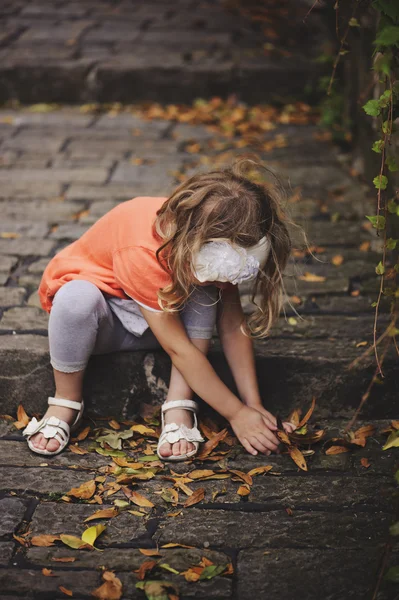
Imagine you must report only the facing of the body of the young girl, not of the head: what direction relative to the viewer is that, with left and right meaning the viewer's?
facing the viewer and to the right of the viewer

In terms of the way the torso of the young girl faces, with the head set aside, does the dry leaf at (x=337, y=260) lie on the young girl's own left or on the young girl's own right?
on the young girl's own left

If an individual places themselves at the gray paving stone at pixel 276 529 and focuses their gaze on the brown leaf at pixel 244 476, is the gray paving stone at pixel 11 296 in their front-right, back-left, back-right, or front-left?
front-left

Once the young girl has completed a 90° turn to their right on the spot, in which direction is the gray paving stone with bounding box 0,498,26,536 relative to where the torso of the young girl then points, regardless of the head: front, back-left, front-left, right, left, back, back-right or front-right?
front

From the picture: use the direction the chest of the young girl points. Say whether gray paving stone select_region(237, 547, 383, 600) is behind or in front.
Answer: in front

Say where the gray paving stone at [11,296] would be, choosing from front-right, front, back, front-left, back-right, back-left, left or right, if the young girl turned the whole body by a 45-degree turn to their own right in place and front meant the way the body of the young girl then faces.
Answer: back-right

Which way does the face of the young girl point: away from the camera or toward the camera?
toward the camera

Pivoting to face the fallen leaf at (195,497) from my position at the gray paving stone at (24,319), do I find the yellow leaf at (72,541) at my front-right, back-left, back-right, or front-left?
front-right

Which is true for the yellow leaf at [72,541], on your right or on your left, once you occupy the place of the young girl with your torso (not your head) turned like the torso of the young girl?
on your right

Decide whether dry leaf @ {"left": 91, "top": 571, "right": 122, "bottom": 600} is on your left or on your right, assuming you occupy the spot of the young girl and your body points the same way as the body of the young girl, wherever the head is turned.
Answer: on your right

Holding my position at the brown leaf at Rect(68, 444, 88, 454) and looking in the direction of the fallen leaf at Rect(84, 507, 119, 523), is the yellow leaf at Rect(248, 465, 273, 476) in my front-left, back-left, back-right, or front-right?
front-left

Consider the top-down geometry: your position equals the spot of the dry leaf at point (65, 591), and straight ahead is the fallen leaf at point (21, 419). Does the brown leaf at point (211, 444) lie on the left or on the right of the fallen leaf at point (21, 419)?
right
